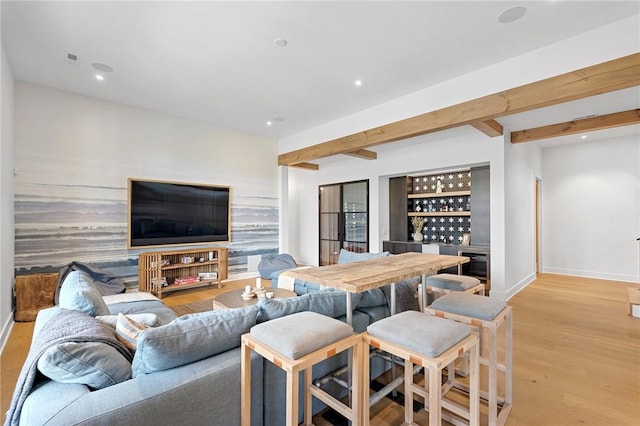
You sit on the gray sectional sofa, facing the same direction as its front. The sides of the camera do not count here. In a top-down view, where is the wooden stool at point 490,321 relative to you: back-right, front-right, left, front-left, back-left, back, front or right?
back-right

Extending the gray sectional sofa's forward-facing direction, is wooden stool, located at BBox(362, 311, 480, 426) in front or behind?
behind

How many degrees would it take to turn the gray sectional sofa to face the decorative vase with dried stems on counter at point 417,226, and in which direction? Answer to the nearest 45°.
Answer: approximately 90° to its right

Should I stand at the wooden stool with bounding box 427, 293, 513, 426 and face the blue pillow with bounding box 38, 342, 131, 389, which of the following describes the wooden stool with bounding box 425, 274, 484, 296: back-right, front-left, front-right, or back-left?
back-right

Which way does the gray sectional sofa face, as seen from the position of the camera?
facing away from the viewer and to the left of the viewer

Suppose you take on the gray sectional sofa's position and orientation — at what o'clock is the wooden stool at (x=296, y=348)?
The wooden stool is roughly at 5 o'clock from the gray sectional sofa.

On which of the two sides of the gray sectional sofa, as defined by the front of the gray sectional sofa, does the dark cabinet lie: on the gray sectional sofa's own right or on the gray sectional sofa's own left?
on the gray sectional sofa's own right

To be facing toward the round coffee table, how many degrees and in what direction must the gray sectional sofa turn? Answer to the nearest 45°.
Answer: approximately 45° to its right
